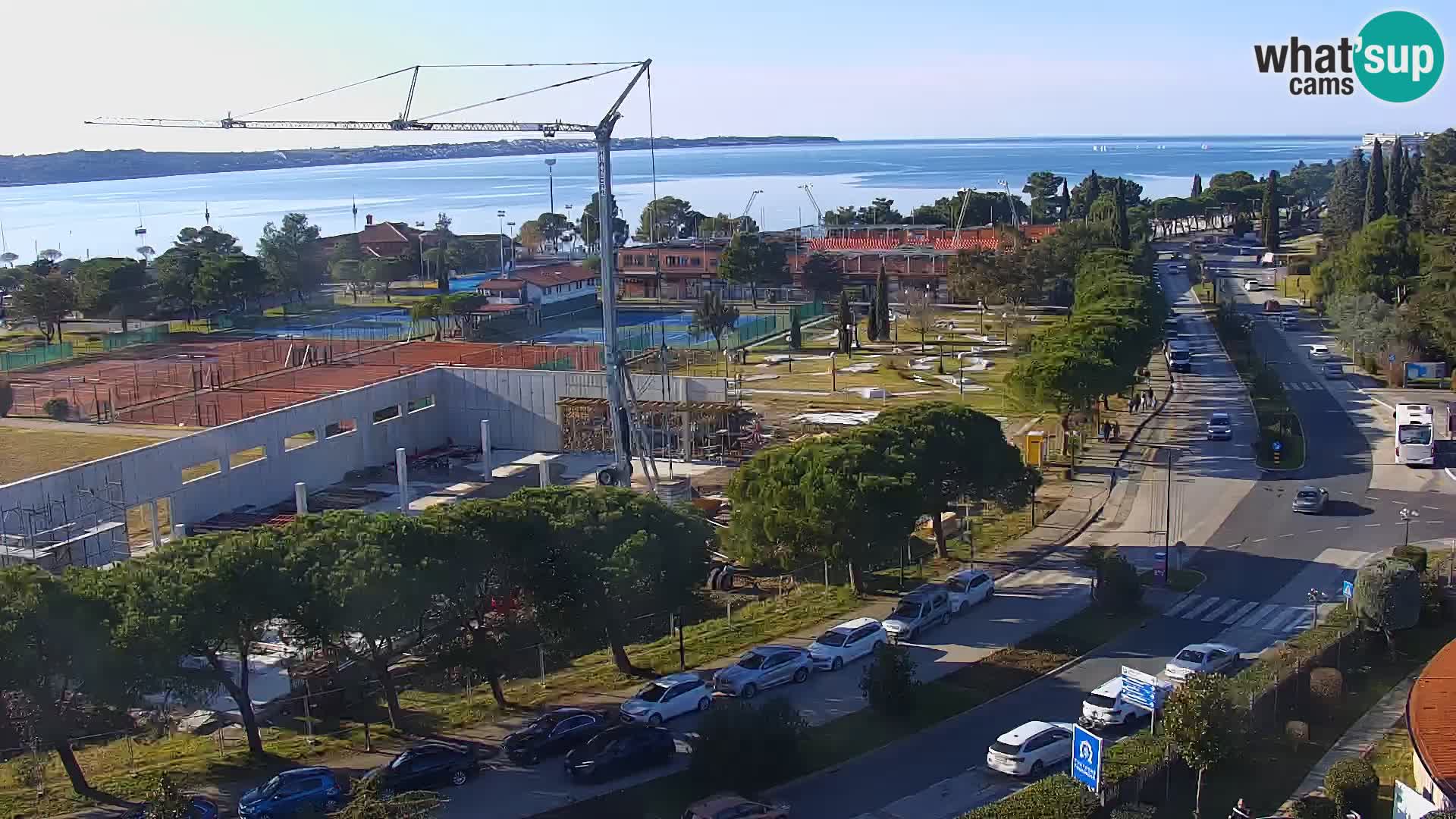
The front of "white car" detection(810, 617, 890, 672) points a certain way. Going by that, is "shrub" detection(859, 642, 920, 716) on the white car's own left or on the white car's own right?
on the white car's own left

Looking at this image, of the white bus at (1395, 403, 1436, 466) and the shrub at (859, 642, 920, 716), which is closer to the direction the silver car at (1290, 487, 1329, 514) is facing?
the shrub

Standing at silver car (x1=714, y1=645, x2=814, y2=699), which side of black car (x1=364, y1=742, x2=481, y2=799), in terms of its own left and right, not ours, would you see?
back

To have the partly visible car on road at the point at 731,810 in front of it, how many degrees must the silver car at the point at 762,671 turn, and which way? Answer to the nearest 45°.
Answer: approximately 45° to its left

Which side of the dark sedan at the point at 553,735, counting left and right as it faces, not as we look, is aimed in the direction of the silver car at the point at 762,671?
back

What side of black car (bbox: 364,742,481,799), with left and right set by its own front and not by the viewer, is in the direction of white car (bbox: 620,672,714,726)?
back

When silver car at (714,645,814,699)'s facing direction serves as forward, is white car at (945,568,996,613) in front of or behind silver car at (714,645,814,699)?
behind

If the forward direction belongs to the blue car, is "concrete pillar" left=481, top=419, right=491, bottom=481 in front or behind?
behind
